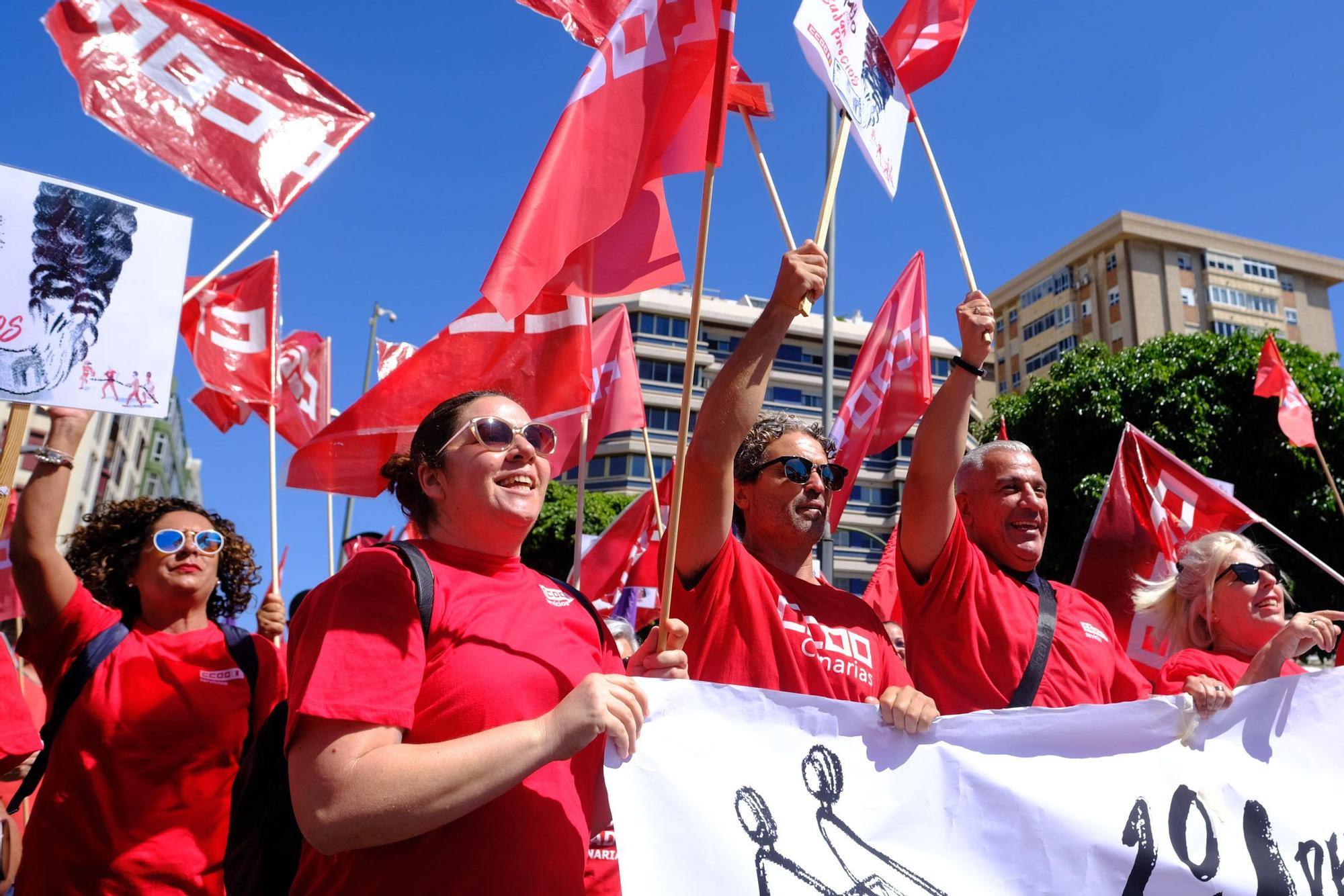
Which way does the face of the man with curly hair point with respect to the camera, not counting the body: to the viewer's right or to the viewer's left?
to the viewer's right

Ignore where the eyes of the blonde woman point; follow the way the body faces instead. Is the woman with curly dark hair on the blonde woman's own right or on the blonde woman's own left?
on the blonde woman's own right

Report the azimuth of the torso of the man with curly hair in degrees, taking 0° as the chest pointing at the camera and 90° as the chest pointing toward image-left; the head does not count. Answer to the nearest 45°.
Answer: approximately 315°

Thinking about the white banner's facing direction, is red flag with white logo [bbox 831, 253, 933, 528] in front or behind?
behind

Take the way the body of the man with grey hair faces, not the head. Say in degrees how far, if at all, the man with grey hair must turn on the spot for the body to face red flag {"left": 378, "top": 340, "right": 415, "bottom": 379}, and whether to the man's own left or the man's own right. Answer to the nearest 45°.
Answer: approximately 180°
